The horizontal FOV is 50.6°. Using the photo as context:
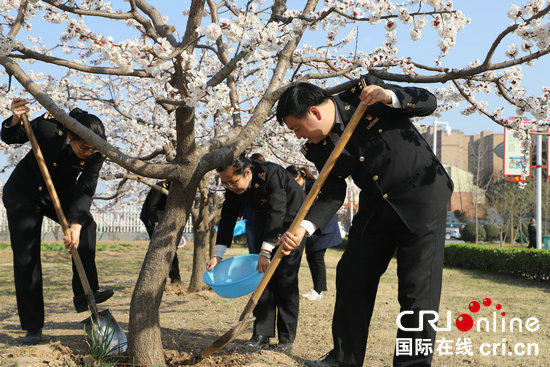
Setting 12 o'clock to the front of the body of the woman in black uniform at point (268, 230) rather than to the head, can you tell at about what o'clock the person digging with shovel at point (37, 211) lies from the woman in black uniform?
The person digging with shovel is roughly at 1 o'clock from the woman in black uniform.

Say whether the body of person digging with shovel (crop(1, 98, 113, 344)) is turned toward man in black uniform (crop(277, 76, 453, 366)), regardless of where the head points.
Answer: yes

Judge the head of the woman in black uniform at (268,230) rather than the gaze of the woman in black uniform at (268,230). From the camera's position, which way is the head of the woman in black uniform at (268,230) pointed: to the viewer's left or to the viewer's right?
to the viewer's left

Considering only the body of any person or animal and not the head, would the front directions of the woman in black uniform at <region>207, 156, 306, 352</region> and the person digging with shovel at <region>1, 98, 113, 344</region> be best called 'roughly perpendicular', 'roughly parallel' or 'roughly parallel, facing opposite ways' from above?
roughly perpendicular

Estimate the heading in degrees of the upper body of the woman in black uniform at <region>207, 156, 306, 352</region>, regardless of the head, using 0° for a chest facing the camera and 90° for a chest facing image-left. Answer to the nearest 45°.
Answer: approximately 45°

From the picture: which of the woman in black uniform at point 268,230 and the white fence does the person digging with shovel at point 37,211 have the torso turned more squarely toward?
the woman in black uniform

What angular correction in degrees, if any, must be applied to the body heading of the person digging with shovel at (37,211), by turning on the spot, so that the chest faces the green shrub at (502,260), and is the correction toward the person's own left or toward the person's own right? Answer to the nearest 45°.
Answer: approximately 90° to the person's own left

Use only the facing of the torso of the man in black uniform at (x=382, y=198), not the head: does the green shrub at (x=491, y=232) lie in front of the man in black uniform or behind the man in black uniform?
behind

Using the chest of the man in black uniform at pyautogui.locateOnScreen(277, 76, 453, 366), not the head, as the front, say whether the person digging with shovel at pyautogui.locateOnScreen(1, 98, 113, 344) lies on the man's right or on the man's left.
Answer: on the man's right

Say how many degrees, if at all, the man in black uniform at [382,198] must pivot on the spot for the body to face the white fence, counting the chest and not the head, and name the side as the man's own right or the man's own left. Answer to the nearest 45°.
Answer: approximately 90° to the man's own right

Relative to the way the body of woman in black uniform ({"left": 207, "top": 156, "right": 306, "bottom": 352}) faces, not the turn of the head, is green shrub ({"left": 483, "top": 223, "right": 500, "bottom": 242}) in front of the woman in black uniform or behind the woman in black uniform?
behind
